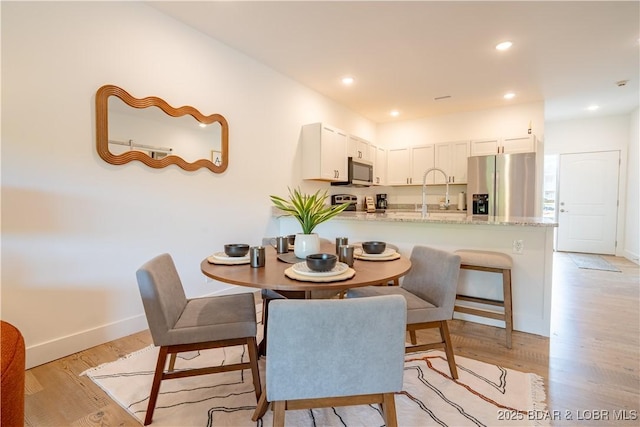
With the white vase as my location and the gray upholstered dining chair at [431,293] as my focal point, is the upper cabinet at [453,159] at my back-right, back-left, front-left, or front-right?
front-left

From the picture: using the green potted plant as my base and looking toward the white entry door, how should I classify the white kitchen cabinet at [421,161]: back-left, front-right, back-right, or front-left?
front-left

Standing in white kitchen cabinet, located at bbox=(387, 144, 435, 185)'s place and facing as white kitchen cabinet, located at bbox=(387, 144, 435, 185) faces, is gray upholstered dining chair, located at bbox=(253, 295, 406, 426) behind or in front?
in front

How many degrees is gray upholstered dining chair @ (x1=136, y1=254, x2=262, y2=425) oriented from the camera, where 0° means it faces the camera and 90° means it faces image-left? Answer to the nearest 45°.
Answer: approximately 270°

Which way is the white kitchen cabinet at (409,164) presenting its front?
toward the camera

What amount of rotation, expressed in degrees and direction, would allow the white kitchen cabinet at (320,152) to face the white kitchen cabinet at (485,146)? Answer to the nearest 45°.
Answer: approximately 45° to its left

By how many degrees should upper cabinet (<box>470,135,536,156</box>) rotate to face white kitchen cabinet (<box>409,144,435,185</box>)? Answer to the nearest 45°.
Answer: approximately 90° to its right

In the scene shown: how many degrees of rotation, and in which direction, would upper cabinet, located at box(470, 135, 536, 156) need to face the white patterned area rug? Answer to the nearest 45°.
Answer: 0° — it already faces it

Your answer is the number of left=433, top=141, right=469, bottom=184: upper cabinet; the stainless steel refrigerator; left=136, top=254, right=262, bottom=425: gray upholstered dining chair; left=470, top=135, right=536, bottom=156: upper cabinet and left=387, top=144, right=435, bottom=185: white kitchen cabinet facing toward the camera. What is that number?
4

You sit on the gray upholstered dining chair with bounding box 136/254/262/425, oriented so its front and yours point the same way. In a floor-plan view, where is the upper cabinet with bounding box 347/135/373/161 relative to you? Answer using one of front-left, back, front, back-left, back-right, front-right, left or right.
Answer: front-left

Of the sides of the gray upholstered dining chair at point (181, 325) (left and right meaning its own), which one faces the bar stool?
front

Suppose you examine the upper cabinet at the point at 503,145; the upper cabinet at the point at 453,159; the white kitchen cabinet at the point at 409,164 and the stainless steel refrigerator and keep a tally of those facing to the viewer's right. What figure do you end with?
0

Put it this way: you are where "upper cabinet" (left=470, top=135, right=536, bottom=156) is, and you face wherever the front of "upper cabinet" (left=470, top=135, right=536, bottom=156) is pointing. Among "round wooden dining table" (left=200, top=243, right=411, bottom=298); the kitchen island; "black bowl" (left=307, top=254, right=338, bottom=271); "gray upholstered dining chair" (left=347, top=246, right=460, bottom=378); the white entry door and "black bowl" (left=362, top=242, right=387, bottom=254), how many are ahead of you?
5

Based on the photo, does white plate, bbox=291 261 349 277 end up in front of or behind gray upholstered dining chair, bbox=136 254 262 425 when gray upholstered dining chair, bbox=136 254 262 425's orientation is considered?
in front

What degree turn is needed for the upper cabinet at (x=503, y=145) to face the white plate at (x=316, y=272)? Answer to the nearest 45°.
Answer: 0° — it already faces it

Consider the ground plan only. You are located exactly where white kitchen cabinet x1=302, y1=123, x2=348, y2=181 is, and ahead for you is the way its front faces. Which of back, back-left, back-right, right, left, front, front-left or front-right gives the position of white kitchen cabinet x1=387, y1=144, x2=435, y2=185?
left

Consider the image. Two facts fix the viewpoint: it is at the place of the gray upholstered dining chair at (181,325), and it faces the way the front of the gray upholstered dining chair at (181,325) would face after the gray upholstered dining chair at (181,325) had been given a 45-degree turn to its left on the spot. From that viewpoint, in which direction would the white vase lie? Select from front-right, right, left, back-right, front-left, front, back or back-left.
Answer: front-right
